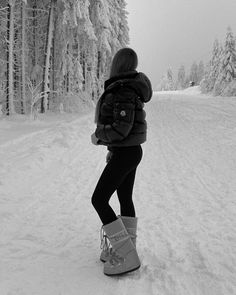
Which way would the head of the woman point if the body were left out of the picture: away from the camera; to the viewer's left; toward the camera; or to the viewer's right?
away from the camera

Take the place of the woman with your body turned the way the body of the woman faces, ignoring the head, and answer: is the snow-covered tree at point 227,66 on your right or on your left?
on your right

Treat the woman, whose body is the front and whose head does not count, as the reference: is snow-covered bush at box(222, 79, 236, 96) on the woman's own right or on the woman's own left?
on the woman's own right
